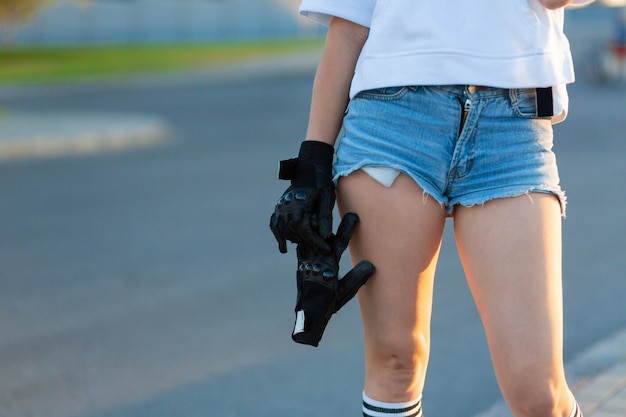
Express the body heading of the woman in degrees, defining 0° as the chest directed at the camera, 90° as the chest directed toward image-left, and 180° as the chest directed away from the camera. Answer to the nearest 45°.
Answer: approximately 0°
